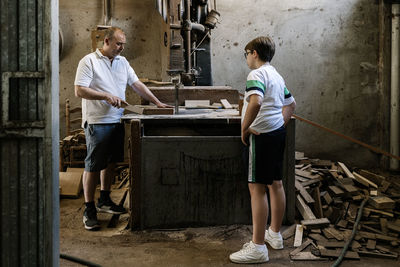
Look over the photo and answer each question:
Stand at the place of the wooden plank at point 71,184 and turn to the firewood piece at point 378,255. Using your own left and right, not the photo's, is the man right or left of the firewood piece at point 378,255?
right

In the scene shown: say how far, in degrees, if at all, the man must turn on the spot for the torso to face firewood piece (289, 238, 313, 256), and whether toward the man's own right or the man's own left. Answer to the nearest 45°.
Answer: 0° — they already face it

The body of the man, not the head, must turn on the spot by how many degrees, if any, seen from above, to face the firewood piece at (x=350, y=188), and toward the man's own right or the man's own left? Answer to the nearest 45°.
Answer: approximately 45° to the man's own left

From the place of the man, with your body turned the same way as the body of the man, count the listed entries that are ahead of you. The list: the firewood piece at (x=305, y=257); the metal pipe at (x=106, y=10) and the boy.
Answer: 2

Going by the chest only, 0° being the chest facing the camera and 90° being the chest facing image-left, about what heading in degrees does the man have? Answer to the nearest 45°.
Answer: approximately 315°

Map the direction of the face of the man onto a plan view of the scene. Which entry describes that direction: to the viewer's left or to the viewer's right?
to the viewer's right

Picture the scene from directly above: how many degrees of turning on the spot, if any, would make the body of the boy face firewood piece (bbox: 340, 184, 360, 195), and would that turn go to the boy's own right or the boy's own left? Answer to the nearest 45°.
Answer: approximately 90° to the boy's own right

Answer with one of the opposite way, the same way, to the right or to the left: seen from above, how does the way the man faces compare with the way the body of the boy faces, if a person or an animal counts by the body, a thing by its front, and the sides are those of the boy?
the opposite way

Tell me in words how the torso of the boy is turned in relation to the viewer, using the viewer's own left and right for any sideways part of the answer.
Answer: facing away from the viewer and to the left of the viewer

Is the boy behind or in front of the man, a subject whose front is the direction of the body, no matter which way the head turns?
in front

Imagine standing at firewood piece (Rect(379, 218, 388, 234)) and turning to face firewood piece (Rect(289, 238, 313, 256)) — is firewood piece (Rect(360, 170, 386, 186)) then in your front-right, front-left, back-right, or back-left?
back-right

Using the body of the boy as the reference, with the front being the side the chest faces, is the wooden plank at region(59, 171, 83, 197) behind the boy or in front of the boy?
in front

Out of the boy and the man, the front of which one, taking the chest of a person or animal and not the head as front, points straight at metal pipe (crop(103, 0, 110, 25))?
the boy
